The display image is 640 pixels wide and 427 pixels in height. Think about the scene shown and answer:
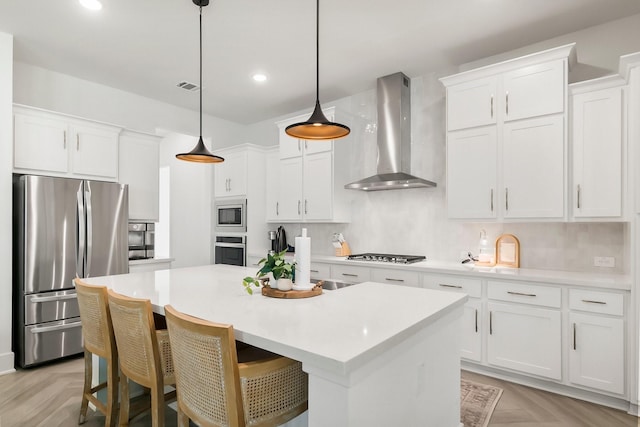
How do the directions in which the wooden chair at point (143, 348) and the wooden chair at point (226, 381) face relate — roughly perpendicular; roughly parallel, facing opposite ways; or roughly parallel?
roughly parallel

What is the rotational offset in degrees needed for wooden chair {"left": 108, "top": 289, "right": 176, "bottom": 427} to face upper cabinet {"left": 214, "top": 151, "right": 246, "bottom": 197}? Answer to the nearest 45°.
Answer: approximately 45° to its left

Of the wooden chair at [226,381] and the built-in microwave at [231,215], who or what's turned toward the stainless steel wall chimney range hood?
the wooden chair

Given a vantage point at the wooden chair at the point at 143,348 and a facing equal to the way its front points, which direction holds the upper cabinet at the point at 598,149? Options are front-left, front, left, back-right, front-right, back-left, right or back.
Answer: front-right

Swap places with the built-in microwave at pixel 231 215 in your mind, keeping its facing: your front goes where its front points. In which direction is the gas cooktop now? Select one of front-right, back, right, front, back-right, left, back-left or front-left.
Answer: left

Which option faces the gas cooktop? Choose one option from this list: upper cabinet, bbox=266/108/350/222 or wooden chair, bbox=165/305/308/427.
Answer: the wooden chair

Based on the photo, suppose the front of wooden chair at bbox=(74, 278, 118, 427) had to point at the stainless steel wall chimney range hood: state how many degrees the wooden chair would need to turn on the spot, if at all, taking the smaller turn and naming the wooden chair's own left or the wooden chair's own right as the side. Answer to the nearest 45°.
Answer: approximately 45° to the wooden chair's own right

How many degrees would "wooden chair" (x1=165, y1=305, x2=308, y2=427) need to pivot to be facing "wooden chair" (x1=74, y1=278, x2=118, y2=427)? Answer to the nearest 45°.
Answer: approximately 90° to its left

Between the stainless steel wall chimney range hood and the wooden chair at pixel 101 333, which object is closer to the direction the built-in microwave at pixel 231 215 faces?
the wooden chair

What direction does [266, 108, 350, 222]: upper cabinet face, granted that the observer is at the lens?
facing the viewer and to the left of the viewer

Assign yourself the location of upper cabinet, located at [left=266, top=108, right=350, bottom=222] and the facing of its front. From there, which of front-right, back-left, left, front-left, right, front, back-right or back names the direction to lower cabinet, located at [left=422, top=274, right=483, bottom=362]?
left

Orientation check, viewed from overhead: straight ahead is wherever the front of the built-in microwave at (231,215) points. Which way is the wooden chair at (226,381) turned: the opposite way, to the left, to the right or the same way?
the opposite way

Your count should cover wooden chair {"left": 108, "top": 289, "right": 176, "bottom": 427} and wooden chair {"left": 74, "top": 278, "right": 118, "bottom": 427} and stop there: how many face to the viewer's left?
0

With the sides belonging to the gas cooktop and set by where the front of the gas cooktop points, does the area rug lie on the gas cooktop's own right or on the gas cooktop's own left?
on the gas cooktop's own left

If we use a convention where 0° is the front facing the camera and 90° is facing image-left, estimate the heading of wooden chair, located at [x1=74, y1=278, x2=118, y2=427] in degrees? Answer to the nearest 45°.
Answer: approximately 225°

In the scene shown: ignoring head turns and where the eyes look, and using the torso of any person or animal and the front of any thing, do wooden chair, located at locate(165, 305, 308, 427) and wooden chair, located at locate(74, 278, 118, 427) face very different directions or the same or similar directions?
same or similar directions

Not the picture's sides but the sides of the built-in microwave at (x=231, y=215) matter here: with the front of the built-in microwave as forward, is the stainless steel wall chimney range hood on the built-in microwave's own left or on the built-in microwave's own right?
on the built-in microwave's own left

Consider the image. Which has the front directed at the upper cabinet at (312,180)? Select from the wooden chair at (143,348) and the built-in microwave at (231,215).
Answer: the wooden chair

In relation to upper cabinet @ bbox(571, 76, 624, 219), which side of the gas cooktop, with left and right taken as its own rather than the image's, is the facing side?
left
